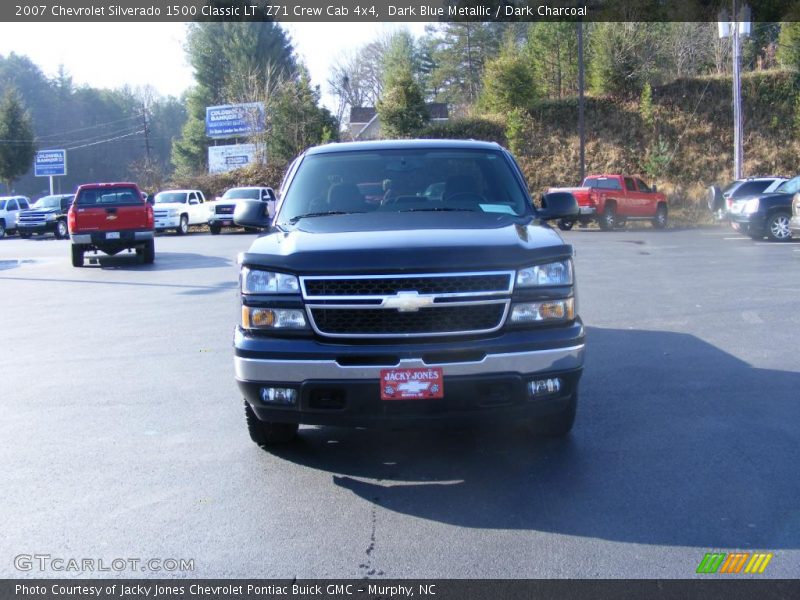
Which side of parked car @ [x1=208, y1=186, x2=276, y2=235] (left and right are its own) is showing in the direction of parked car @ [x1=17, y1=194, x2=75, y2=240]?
right

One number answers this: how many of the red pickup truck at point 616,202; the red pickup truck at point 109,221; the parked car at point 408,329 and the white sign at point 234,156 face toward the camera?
2

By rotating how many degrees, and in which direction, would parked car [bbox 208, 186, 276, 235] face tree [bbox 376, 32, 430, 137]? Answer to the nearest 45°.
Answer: approximately 180°

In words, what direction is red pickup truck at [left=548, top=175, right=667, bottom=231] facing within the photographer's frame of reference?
facing away from the viewer and to the right of the viewer

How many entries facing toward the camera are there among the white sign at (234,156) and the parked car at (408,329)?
2

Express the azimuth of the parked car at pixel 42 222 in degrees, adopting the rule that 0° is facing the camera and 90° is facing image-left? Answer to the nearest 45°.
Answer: approximately 45°

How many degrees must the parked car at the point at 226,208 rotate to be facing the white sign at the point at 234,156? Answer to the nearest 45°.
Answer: approximately 135° to its right

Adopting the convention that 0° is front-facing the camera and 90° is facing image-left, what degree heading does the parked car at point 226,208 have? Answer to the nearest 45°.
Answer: approximately 45°

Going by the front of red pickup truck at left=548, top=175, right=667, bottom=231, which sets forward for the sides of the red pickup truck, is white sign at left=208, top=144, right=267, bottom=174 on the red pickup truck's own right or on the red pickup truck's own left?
on the red pickup truck's own left
